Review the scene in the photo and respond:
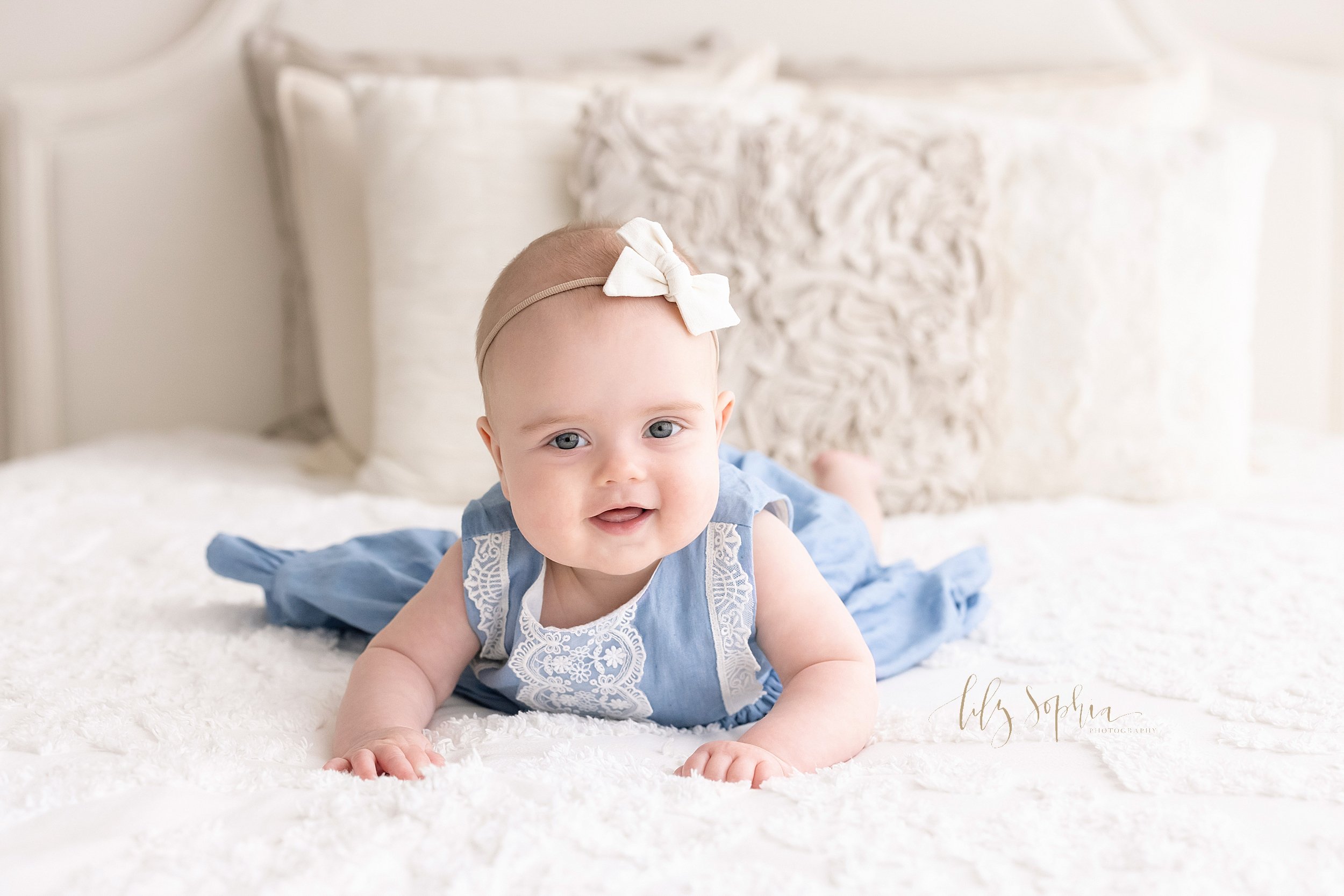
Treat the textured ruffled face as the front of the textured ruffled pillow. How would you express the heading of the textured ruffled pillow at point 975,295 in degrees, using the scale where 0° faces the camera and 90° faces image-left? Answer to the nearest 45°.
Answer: approximately 0°

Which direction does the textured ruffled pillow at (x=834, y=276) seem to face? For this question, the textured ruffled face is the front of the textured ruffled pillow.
toward the camera

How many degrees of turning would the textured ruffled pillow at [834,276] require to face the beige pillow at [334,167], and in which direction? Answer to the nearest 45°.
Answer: approximately 135° to its right
